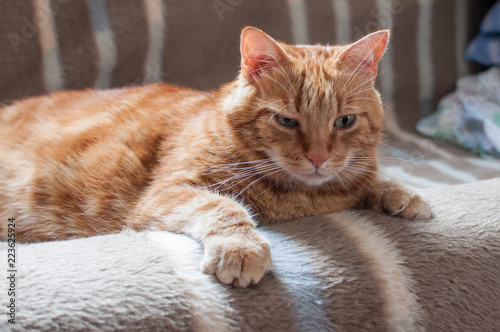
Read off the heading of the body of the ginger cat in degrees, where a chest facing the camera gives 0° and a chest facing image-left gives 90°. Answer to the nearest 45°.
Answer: approximately 315°
